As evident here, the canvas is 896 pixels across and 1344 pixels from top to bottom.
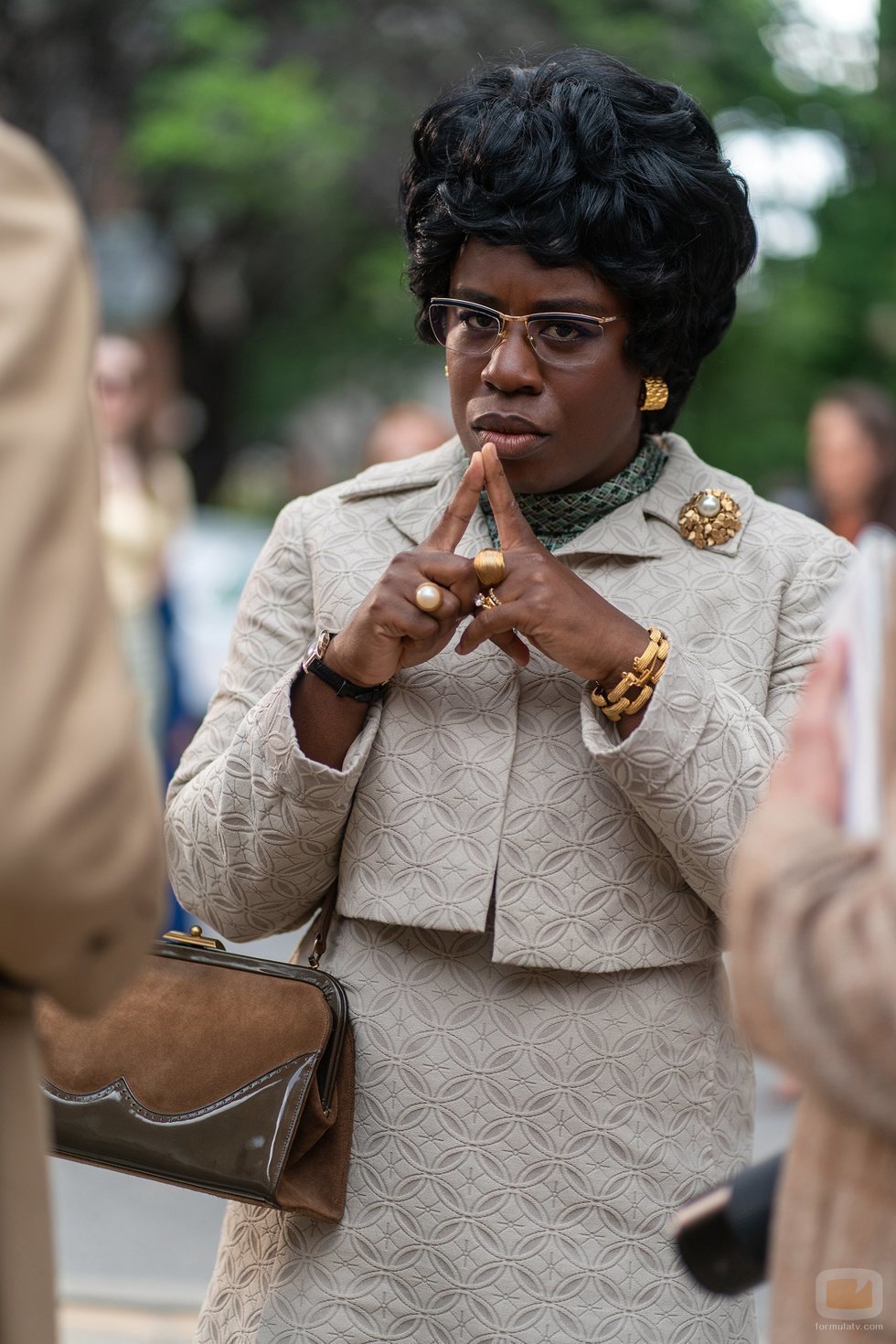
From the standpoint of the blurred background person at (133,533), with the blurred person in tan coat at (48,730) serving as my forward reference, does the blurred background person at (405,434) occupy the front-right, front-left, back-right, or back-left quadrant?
back-left
